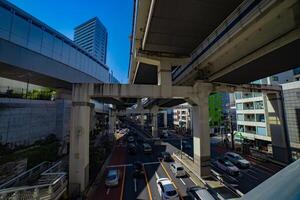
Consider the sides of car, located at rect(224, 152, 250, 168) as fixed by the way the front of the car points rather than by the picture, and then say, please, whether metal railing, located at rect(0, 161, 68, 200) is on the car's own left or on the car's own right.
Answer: on the car's own right

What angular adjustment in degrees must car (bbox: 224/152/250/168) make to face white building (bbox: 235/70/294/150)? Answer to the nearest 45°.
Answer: approximately 135° to its left

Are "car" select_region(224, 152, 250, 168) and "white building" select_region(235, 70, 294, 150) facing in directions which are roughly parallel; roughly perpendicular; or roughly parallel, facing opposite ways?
roughly perpendicular

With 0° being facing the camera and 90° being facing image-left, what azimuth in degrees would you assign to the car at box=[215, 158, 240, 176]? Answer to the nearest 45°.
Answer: approximately 315°

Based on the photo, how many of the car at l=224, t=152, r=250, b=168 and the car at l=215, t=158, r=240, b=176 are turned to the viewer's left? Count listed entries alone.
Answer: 0

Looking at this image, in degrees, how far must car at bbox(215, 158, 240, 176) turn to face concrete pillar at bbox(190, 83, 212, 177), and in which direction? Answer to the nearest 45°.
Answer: approximately 90° to its right

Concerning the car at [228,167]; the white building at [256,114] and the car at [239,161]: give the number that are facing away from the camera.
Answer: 0

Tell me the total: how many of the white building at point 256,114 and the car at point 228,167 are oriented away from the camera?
0

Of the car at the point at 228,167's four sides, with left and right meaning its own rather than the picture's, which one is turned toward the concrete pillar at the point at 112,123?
back

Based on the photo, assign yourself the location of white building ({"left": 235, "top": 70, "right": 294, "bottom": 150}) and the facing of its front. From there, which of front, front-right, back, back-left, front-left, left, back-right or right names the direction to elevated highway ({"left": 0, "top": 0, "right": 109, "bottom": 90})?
front

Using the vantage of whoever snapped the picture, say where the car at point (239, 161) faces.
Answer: facing the viewer and to the right of the viewer

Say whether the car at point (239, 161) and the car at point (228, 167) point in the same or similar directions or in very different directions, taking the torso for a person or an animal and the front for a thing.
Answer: same or similar directions

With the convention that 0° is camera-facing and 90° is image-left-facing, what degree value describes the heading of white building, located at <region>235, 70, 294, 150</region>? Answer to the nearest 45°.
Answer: approximately 45°

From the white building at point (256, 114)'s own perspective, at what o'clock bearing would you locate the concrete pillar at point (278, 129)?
The concrete pillar is roughly at 10 o'clock from the white building.

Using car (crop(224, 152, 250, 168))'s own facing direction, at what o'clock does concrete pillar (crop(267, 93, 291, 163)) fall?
The concrete pillar is roughly at 9 o'clock from the car.

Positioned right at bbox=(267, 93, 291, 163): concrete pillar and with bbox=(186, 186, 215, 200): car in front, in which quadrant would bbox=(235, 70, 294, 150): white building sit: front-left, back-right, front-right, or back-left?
back-right
